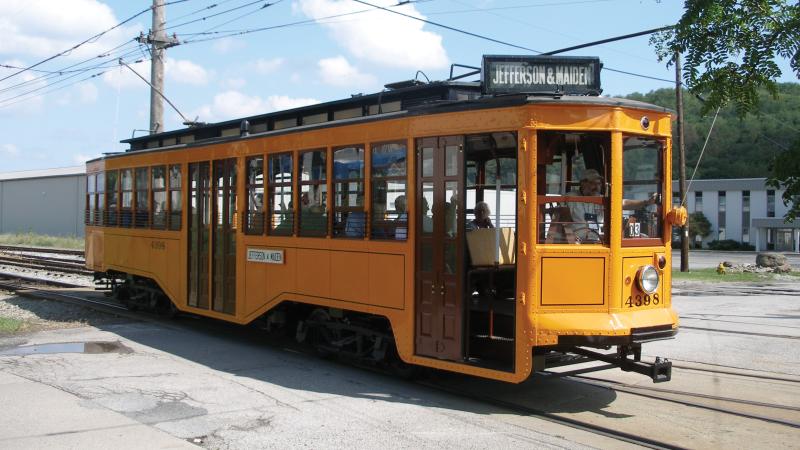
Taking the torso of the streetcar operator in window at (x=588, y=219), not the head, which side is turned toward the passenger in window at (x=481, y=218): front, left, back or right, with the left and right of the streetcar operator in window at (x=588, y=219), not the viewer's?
back

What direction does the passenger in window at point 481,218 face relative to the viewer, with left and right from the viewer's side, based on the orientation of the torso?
facing the viewer and to the right of the viewer

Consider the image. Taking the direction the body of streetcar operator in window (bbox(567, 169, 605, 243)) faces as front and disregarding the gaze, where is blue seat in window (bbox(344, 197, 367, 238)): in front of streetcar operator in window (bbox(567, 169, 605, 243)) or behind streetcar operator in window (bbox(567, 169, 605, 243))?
behind

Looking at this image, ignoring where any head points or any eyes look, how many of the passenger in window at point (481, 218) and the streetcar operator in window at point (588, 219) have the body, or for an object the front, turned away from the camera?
0

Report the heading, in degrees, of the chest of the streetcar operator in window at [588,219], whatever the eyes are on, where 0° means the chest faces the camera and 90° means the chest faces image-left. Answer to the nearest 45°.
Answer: approximately 315°

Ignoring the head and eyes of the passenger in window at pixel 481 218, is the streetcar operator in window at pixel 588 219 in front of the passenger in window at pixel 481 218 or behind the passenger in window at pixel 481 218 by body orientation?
in front

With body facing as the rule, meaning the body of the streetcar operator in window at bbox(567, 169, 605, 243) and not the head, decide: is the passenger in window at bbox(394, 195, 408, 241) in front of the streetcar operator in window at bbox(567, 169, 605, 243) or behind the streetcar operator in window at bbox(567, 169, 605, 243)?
behind

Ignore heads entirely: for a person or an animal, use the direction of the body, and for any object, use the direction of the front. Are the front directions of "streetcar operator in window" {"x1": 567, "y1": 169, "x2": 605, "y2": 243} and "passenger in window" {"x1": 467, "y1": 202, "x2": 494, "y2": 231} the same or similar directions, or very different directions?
same or similar directions

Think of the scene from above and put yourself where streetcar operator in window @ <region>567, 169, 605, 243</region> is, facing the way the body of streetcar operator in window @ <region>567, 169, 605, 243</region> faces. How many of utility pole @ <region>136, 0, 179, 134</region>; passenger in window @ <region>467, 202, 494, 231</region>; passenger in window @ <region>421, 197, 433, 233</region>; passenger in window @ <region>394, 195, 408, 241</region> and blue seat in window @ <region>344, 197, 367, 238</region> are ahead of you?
0

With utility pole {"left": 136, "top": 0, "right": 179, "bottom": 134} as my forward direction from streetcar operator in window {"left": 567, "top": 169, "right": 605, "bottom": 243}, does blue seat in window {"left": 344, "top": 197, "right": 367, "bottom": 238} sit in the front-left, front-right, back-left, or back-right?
front-left

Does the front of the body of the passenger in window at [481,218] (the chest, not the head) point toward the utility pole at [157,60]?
no

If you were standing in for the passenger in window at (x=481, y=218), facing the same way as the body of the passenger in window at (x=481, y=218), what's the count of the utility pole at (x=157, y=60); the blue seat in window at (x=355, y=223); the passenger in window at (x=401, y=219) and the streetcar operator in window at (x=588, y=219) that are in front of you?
1
